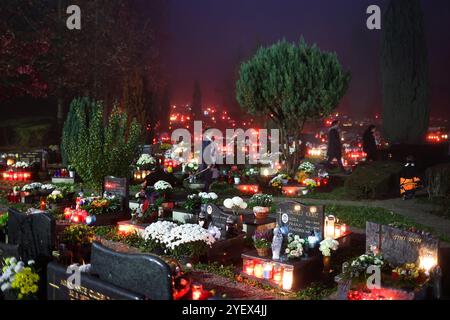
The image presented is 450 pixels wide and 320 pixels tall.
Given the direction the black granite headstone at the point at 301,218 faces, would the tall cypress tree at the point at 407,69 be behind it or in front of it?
behind

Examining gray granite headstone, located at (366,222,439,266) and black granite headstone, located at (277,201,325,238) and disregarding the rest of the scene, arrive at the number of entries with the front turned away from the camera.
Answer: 0

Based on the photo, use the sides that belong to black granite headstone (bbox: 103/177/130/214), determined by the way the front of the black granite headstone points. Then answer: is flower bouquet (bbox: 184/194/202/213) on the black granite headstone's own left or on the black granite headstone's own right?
on the black granite headstone's own left

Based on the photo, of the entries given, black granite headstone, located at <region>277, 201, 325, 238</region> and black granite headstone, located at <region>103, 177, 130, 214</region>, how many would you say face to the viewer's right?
0

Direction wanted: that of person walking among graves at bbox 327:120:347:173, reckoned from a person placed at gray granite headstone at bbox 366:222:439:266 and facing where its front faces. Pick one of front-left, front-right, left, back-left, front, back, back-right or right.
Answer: back-right

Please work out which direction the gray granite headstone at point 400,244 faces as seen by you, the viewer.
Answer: facing the viewer and to the left of the viewer

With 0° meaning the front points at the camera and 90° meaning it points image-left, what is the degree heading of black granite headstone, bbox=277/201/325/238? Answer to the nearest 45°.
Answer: approximately 45°

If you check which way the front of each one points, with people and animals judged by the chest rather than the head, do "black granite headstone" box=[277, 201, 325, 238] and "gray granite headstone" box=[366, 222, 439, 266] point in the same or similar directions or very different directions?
same or similar directions

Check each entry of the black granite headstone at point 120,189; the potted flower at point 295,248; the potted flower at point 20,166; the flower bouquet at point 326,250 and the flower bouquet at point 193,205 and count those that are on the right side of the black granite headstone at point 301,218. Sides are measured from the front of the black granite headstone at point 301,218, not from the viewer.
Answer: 3

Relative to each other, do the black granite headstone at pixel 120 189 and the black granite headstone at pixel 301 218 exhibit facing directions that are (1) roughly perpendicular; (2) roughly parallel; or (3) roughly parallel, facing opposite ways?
roughly parallel

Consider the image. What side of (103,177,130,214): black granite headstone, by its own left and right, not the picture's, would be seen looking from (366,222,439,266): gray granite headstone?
left

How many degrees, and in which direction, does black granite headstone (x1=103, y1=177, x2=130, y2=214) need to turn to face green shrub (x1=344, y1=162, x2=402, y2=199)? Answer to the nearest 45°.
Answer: approximately 135° to its left

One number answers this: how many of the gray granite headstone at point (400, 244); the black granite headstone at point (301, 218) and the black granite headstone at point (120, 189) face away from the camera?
0
